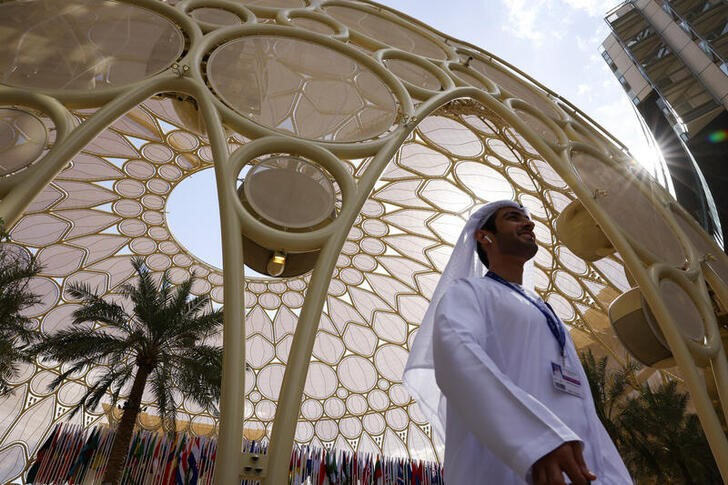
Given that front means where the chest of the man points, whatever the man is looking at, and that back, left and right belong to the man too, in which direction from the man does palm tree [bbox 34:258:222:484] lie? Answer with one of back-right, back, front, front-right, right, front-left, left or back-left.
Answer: back

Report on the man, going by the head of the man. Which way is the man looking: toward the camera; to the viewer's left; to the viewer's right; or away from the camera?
to the viewer's right

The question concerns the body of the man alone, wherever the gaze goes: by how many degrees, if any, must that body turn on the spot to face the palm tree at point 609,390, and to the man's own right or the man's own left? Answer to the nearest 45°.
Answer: approximately 135° to the man's own left
